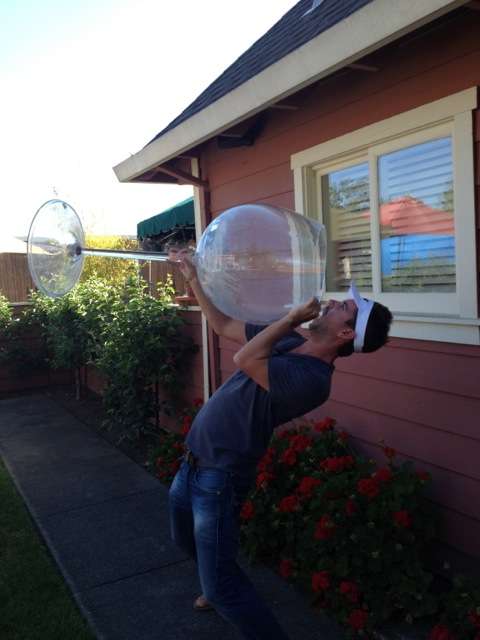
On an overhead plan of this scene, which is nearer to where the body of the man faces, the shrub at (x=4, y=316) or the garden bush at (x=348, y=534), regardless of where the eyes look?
the shrub

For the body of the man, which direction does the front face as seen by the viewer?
to the viewer's left

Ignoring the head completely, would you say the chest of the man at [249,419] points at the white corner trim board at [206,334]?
no

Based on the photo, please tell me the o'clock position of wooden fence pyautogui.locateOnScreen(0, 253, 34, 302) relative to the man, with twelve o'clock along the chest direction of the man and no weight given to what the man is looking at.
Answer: The wooden fence is roughly at 2 o'clock from the man.

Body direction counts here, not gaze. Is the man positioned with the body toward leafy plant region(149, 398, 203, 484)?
no

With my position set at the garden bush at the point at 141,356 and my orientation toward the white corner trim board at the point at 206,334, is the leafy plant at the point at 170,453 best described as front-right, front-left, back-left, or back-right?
front-right

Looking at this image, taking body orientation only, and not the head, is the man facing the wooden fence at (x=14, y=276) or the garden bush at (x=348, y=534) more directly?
the wooden fence
